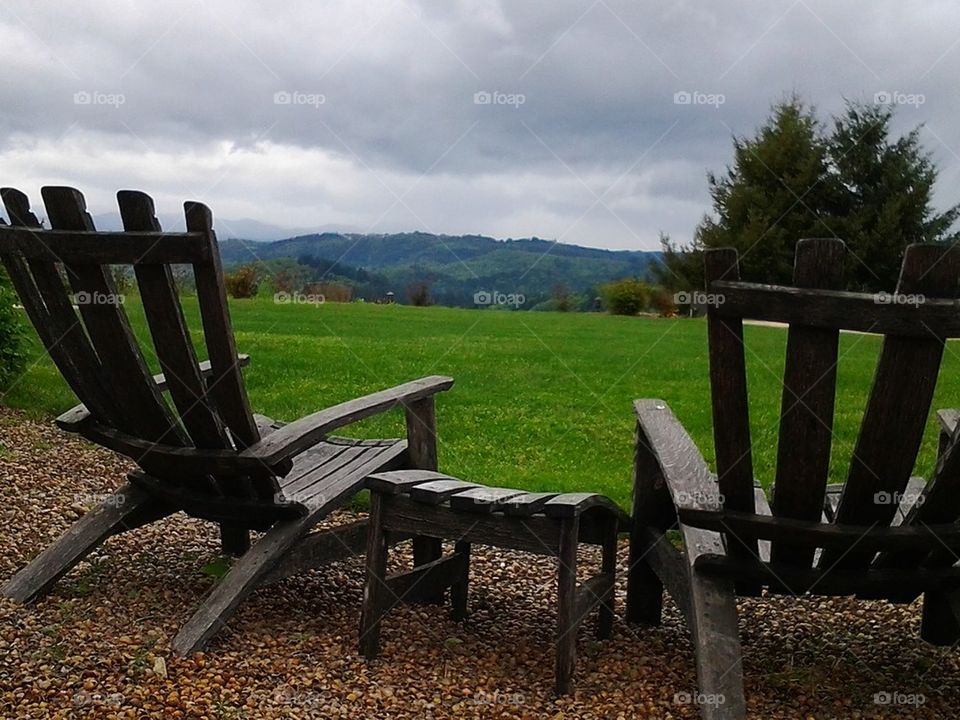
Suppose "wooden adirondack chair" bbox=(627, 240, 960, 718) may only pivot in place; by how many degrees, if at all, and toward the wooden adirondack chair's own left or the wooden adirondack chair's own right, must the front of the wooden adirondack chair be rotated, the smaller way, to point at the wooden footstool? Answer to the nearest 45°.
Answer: approximately 45° to the wooden adirondack chair's own left

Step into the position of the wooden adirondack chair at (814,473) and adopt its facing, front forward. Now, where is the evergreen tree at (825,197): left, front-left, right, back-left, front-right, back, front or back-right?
front-right

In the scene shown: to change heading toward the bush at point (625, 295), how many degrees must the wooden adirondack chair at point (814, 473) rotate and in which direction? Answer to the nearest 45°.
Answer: approximately 45° to its right

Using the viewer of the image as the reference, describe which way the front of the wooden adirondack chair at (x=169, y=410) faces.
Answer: facing away from the viewer and to the right of the viewer

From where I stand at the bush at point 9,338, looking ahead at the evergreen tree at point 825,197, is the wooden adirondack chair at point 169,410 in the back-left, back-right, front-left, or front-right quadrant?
back-right

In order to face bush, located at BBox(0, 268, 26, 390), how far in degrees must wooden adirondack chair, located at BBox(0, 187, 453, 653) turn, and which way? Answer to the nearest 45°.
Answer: approximately 45° to its left

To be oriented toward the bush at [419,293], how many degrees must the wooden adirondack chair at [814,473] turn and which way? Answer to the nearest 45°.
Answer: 0° — it already faces it
